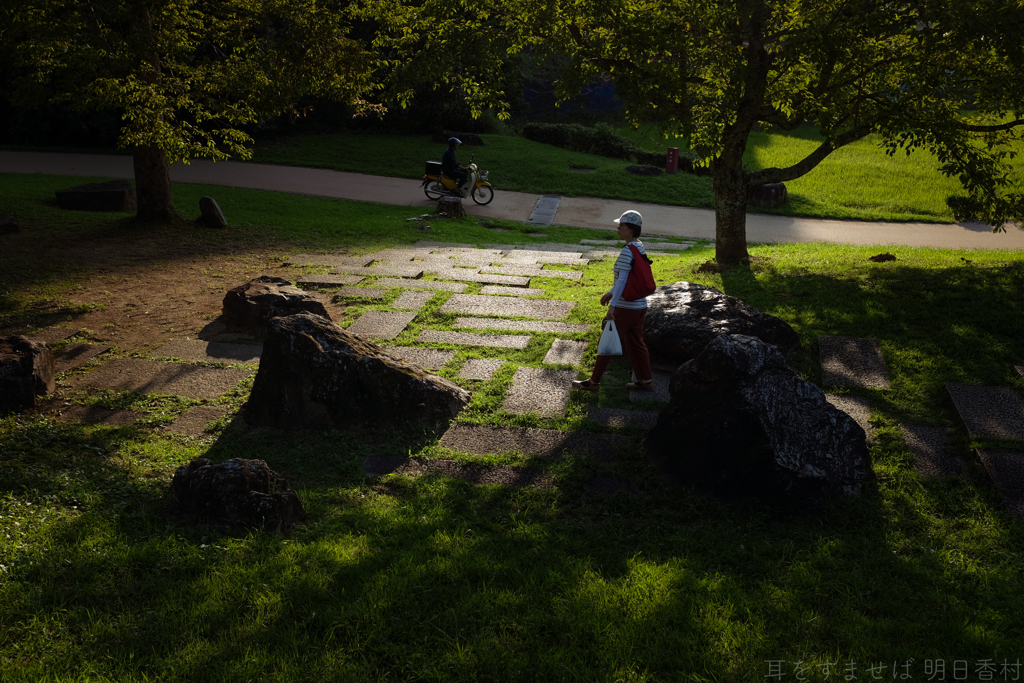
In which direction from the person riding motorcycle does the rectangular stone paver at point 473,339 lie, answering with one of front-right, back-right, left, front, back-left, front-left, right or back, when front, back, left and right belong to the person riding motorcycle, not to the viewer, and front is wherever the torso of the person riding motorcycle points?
right

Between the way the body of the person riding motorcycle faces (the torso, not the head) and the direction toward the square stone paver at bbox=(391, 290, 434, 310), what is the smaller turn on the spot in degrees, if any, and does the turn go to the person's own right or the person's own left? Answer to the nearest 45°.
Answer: approximately 90° to the person's own right

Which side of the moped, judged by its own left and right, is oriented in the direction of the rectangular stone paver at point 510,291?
right

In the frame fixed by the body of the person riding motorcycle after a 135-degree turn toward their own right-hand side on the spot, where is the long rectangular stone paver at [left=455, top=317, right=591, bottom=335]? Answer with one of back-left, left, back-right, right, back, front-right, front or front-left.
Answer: front-left

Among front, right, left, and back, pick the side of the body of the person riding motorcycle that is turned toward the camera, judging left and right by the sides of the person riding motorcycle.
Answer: right

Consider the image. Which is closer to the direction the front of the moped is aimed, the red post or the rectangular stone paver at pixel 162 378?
the red post

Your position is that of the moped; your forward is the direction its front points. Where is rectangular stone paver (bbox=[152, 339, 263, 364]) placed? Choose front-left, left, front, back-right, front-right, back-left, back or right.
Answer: right

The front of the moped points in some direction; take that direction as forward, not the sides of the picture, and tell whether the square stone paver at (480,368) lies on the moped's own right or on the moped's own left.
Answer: on the moped's own right

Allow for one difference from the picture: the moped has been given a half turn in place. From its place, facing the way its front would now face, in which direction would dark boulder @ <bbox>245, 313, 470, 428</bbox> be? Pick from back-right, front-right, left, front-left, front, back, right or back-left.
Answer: left

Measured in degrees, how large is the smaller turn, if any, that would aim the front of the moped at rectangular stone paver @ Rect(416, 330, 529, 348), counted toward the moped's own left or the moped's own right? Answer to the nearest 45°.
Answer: approximately 90° to the moped's own right

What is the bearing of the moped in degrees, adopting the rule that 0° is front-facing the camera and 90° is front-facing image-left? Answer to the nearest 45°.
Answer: approximately 270°
